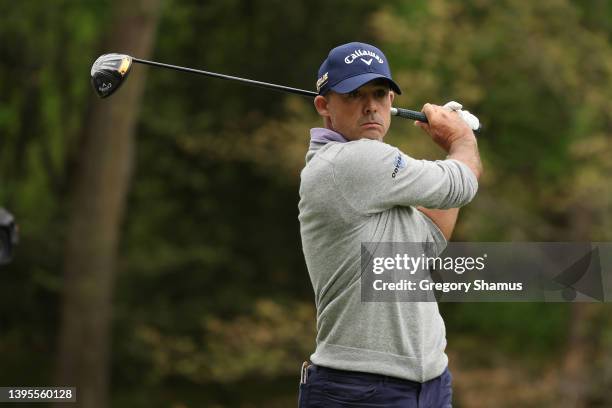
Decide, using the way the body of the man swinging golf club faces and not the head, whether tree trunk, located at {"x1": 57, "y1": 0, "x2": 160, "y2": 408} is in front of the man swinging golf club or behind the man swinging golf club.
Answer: behind
